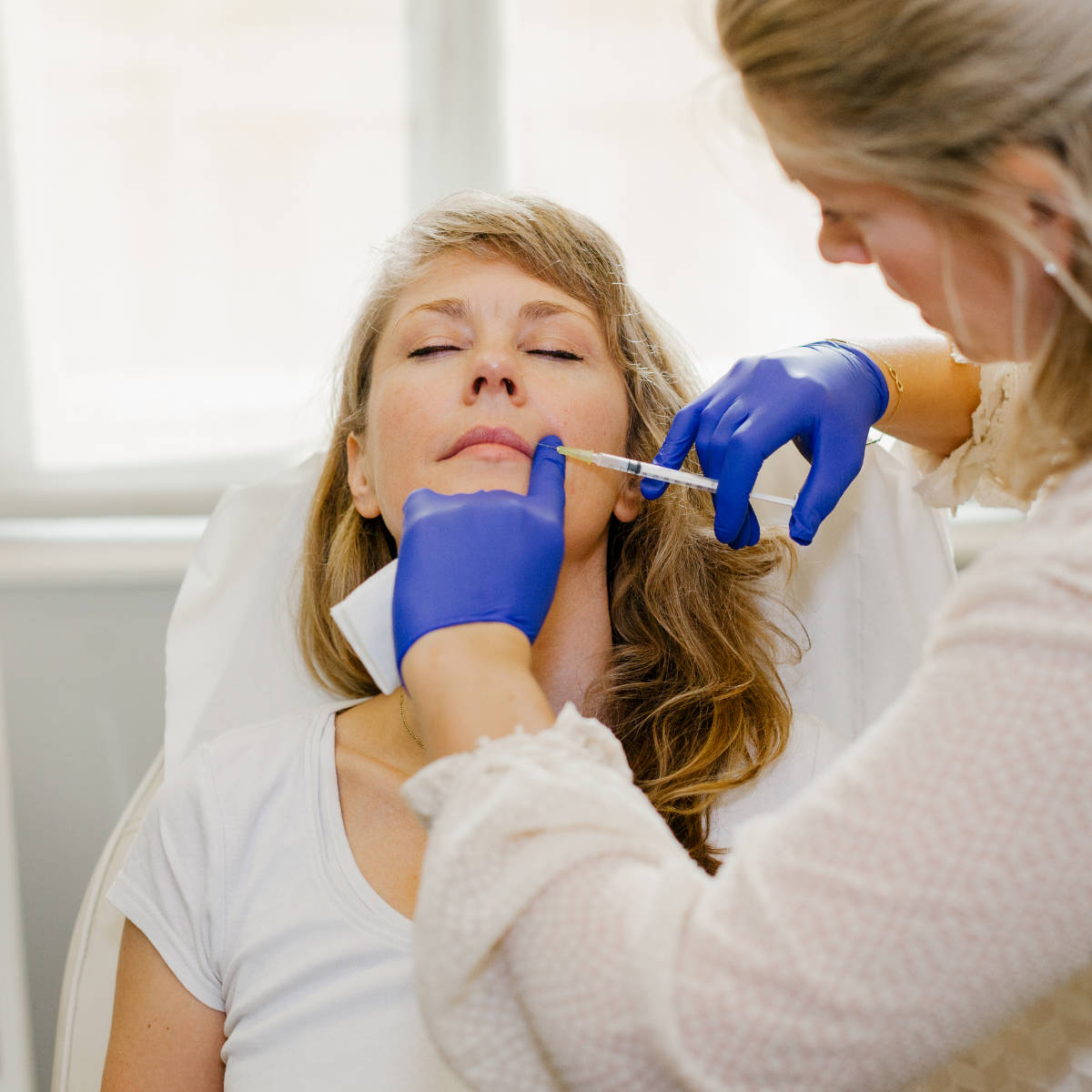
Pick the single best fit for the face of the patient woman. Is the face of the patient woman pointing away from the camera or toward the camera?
toward the camera

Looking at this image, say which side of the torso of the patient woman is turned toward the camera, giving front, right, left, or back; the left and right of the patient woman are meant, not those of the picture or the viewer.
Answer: front

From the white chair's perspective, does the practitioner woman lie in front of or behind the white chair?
in front

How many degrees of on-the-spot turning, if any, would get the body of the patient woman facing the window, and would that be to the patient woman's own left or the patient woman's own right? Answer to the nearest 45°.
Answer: approximately 180°

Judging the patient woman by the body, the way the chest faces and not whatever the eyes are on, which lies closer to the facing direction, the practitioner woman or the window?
the practitioner woman

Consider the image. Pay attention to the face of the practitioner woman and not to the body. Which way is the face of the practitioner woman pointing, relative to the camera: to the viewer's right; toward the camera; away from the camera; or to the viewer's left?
to the viewer's left

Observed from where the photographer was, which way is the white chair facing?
facing the viewer
